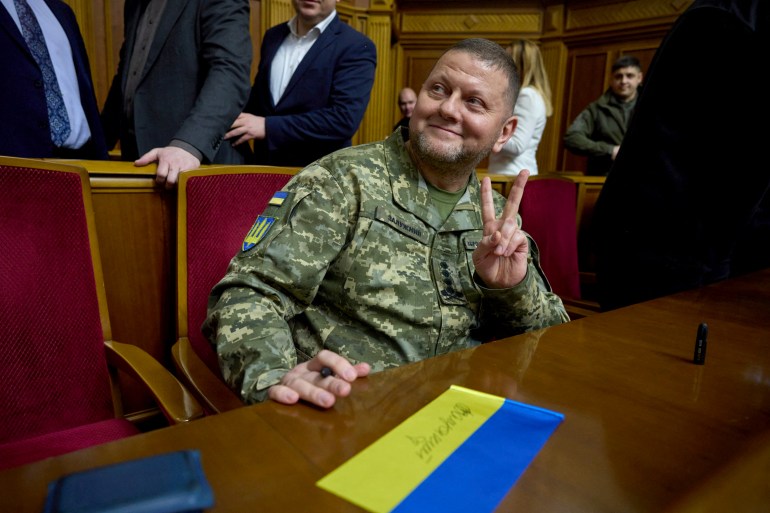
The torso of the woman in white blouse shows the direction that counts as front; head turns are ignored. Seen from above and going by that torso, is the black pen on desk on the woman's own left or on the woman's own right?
on the woman's own left

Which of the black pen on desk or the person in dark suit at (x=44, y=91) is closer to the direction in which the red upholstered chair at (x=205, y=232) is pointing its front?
the black pen on desk

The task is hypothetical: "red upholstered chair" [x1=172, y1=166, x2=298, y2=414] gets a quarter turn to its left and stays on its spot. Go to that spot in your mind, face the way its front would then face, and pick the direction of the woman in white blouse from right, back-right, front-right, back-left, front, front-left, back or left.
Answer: front

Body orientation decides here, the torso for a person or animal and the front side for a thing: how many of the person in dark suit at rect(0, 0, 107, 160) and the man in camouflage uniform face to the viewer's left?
0

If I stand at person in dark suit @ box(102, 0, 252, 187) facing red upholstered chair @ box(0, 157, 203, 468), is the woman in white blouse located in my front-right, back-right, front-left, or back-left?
back-left

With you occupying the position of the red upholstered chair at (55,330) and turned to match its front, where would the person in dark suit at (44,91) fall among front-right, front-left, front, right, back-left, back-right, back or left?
back-left

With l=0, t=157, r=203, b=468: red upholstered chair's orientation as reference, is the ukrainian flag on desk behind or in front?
in front
